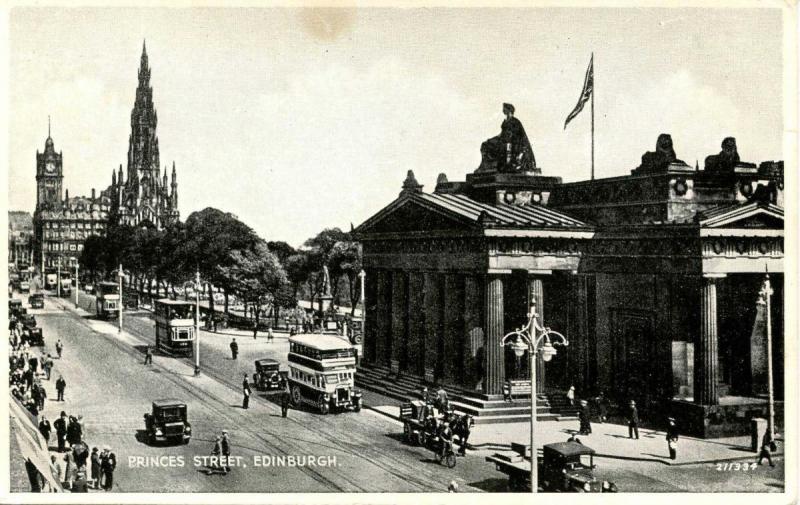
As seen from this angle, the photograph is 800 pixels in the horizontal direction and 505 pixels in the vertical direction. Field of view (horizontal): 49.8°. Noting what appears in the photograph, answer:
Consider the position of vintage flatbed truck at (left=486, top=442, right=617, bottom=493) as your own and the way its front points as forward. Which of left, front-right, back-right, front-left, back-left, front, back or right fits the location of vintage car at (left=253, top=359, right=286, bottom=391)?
back

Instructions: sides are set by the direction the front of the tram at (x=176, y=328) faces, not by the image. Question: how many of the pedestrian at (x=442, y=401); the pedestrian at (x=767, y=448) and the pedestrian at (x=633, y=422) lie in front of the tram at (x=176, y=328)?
3

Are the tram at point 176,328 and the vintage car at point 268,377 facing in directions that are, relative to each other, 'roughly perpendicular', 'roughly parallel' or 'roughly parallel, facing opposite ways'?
roughly parallel

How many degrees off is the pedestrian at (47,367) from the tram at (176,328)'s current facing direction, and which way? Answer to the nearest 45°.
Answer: approximately 90° to its right

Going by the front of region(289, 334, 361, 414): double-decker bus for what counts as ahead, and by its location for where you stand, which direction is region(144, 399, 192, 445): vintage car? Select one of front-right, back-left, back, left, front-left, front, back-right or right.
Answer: right

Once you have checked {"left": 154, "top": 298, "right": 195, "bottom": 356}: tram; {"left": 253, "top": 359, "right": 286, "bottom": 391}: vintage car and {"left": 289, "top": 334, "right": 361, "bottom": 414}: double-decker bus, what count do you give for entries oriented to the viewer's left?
0

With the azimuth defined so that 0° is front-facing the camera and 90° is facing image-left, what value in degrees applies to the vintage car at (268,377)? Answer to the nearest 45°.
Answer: approximately 315°

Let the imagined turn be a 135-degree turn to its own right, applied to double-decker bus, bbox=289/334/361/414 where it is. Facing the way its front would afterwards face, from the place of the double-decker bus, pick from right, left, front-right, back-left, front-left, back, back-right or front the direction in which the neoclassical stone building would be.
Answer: back

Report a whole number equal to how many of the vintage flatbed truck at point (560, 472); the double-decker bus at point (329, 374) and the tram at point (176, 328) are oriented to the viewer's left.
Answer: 0

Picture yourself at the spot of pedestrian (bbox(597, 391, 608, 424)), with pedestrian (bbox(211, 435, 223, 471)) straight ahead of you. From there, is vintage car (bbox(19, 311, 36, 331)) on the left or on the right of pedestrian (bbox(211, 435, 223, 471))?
right

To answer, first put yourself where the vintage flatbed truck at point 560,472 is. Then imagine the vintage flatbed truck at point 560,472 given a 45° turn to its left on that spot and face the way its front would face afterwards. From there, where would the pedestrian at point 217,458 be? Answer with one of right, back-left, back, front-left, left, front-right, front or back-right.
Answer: back

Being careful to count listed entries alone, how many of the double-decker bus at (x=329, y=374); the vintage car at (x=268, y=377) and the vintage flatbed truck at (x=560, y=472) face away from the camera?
0

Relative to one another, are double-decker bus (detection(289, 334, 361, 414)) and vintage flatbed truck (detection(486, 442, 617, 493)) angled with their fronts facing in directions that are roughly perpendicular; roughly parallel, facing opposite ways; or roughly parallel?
roughly parallel

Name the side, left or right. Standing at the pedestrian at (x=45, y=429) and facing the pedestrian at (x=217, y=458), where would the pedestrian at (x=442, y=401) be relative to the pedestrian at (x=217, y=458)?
left

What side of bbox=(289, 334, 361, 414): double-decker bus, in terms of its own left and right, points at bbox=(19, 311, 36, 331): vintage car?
back

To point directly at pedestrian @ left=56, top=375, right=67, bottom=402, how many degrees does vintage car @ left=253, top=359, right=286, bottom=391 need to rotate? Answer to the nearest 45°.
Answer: approximately 90° to its right

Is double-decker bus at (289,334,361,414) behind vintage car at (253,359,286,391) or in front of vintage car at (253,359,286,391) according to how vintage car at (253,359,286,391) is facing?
in front
